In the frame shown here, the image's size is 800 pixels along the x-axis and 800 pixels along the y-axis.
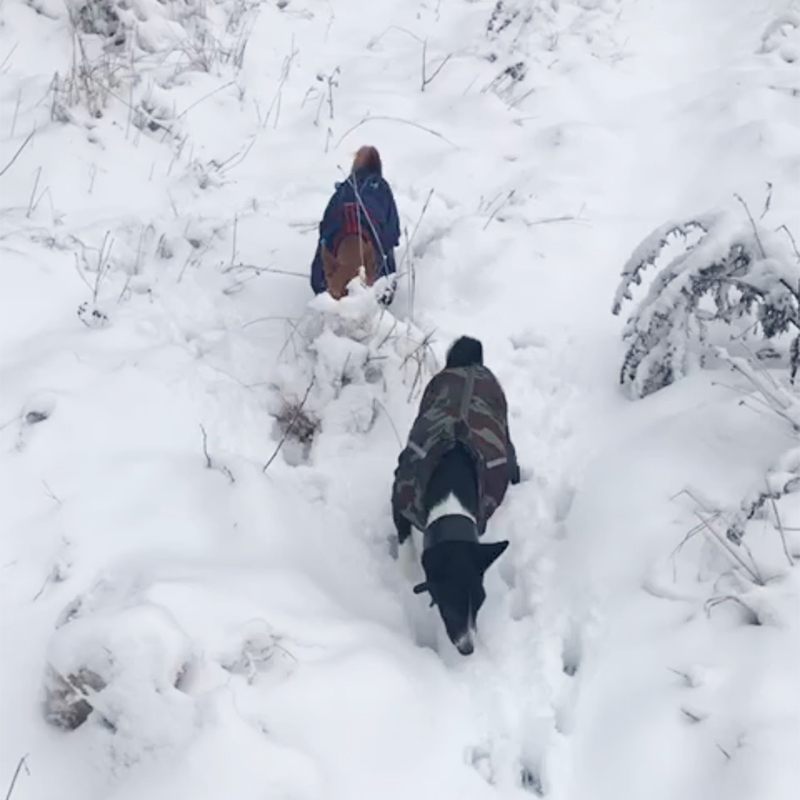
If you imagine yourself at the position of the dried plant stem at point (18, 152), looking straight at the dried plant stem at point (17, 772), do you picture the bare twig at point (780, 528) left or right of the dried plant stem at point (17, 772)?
left

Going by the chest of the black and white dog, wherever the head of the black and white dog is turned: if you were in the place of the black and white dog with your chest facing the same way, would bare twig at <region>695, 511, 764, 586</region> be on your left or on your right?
on your left

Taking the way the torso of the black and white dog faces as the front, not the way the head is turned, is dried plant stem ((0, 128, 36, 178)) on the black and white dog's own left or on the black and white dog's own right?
on the black and white dog's own right

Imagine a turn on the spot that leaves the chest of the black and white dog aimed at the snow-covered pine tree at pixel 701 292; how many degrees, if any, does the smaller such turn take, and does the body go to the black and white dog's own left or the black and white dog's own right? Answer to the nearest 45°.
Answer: approximately 135° to the black and white dog's own left

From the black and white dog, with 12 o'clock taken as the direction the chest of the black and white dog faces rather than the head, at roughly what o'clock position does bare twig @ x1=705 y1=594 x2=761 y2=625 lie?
The bare twig is roughly at 10 o'clock from the black and white dog.

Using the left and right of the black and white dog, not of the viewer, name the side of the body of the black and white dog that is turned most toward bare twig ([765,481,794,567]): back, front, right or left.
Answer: left

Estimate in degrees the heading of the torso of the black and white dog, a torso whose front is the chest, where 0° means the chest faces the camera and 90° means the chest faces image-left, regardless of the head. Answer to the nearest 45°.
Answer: approximately 0°

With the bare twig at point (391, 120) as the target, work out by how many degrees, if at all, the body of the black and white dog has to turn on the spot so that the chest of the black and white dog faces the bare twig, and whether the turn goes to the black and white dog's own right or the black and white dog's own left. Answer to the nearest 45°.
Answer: approximately 180°

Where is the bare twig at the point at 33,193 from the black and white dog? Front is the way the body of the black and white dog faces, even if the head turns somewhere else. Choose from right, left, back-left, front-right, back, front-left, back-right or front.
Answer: back-right

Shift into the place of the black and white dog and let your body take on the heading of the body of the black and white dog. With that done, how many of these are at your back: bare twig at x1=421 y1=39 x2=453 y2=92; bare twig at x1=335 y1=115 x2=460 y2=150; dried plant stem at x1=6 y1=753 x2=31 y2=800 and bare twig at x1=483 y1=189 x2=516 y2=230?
3

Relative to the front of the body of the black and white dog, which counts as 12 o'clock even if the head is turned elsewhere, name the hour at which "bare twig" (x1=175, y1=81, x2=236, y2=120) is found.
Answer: The bare twig is roughly at 5 o'clock from the black and white dog.

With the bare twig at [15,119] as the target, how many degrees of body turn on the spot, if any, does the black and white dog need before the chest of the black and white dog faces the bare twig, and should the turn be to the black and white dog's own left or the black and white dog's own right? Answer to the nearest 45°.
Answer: approximately 135° to the black and white dog's own right

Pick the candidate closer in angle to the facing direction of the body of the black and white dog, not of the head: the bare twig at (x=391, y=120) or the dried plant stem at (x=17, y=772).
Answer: the dried plant stem
